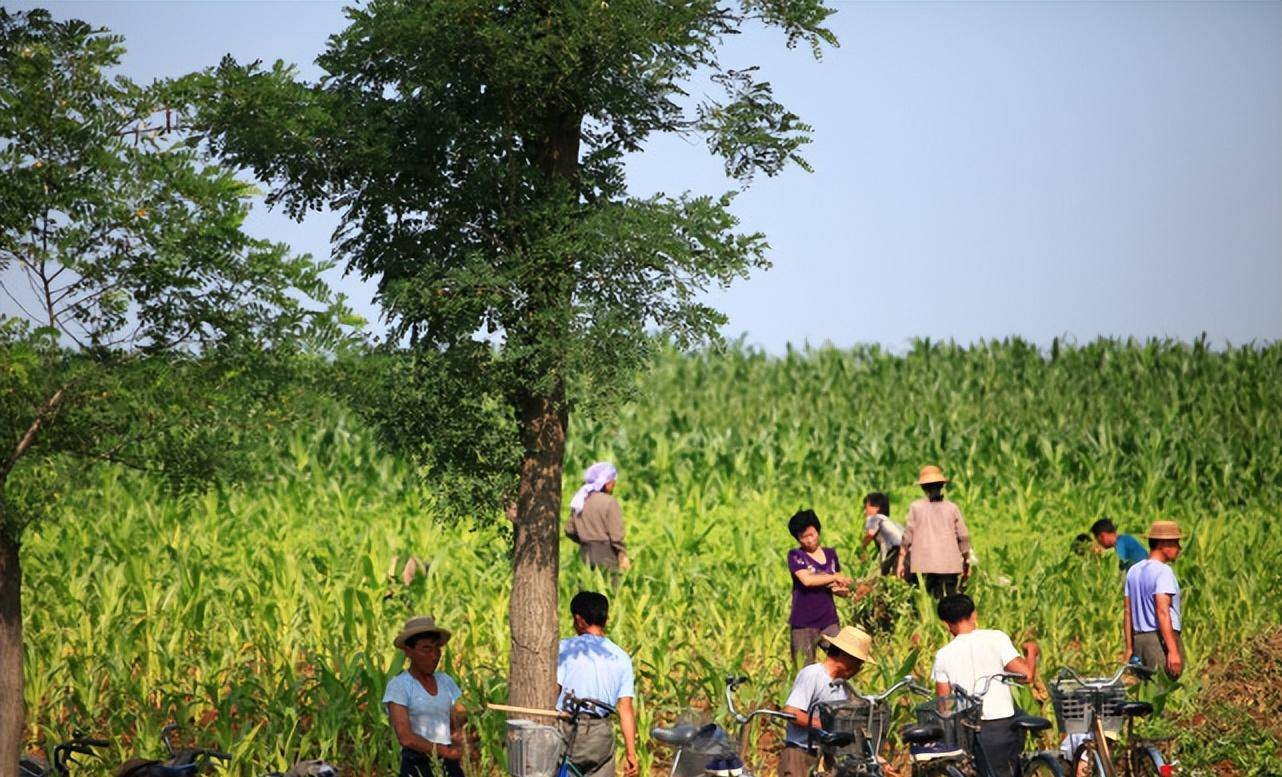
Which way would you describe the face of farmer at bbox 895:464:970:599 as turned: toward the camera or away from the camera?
away from the camera

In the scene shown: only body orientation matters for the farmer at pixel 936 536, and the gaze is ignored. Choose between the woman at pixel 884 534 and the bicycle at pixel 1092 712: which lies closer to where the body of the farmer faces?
the woman

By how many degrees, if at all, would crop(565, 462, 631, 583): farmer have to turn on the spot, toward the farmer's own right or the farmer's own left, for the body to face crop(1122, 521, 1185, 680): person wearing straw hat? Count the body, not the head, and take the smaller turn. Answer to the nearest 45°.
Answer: approximately 90° to the farmer's own right

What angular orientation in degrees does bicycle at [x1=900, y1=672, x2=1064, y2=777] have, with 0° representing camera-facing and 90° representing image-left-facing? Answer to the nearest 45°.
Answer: approximately 45°

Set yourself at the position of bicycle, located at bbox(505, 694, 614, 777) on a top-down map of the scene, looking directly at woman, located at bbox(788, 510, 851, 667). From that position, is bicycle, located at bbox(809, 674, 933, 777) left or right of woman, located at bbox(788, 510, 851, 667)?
right

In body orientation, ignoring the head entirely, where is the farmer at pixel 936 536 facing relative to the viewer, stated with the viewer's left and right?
facing away from the viewer

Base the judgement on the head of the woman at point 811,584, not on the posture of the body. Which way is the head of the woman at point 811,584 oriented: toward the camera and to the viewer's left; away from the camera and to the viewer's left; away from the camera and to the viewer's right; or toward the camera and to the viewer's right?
toward the camera and to the viewer's right

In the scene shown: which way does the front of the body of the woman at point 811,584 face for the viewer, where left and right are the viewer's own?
facing the viewer and to the right of the viewer

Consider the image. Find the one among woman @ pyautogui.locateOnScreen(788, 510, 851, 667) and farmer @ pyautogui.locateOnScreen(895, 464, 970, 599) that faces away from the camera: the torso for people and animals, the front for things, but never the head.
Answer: the farmer

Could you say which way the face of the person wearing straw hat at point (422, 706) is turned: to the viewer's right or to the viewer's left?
to the viewer's right

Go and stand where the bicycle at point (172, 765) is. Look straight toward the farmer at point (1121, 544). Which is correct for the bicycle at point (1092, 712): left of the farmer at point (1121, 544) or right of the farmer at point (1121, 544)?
right

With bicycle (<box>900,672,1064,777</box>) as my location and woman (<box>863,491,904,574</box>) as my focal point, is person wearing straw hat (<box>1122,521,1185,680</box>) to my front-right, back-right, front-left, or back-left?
front-right

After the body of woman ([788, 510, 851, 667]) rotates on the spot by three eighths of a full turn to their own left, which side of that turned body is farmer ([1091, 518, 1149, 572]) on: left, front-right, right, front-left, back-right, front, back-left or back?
front-right

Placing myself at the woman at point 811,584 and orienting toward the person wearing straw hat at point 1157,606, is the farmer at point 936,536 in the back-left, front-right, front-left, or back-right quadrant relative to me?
front-left
